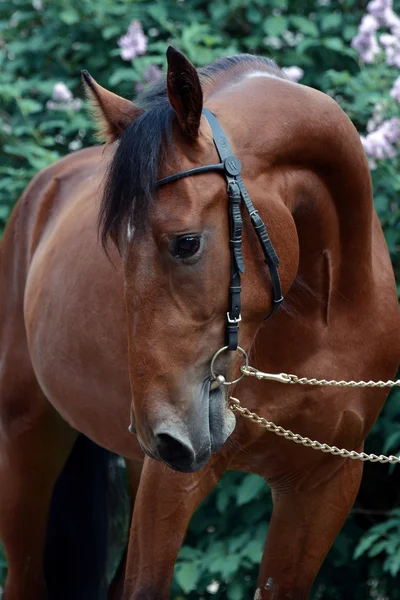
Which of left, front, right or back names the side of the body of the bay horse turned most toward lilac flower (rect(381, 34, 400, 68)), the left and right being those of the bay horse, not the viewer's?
left

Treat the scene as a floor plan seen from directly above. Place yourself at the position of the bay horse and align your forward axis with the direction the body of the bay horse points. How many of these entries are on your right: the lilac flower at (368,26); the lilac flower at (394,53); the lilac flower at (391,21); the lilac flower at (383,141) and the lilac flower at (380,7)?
0

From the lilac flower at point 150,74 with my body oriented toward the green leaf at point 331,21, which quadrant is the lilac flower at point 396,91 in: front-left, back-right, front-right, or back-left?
front-right

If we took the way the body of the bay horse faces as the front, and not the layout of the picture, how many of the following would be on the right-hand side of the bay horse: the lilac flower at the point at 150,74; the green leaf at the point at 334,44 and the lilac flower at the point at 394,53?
0

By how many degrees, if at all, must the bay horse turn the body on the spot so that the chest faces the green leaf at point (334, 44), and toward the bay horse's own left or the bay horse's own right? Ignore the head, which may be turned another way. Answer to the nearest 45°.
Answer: approximately 135° to the bay horse's own left

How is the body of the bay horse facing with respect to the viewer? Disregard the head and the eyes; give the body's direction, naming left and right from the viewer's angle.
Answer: facing the viewer and to the right of the viewer

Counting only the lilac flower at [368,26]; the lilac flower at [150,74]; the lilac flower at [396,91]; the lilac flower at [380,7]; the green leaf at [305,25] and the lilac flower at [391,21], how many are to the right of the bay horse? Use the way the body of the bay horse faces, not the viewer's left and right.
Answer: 0

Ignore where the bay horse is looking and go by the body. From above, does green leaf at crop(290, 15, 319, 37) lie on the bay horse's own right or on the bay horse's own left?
on the bay horse's own left

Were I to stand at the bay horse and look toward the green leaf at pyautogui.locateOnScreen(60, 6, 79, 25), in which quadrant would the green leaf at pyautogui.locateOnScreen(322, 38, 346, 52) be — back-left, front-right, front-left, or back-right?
front-right

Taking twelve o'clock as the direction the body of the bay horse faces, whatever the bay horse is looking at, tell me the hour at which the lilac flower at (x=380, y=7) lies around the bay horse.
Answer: The lilac flower is roughly at 8 o'clock from the bay horse.

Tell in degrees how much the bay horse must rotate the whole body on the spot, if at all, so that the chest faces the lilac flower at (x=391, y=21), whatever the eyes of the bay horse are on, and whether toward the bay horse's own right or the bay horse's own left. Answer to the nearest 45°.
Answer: approximately 135° to the bay horse's own left

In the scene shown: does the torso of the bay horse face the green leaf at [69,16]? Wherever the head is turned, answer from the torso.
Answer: no

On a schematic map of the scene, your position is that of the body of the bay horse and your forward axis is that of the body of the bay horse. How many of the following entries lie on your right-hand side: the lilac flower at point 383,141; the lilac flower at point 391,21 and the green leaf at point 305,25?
0

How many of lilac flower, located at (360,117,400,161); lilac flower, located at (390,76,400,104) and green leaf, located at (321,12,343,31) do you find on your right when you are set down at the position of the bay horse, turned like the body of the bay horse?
0

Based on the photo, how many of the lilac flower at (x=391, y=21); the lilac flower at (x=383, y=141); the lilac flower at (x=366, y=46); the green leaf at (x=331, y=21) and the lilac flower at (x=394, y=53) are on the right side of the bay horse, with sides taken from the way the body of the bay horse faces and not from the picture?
0

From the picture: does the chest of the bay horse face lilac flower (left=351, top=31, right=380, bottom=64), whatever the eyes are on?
no

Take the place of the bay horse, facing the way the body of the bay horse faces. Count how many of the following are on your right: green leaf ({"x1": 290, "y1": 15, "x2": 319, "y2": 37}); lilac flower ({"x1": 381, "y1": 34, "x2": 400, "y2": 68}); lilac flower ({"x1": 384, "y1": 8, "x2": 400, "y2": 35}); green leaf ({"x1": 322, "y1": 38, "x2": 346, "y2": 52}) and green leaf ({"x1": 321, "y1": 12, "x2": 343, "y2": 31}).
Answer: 0

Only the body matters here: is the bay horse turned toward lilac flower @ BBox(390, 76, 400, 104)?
no

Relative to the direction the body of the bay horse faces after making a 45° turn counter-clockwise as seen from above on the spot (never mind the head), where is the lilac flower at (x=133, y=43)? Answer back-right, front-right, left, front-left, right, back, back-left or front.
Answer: left
